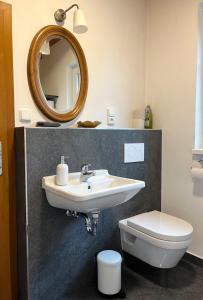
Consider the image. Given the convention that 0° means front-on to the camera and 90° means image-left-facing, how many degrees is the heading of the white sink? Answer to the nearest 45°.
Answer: approximately 315°

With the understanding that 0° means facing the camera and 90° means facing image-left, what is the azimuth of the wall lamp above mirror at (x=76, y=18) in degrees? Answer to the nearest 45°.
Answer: approximately 315°

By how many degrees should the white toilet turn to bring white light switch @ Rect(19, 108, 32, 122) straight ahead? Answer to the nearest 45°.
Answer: approximately 135° to its right
